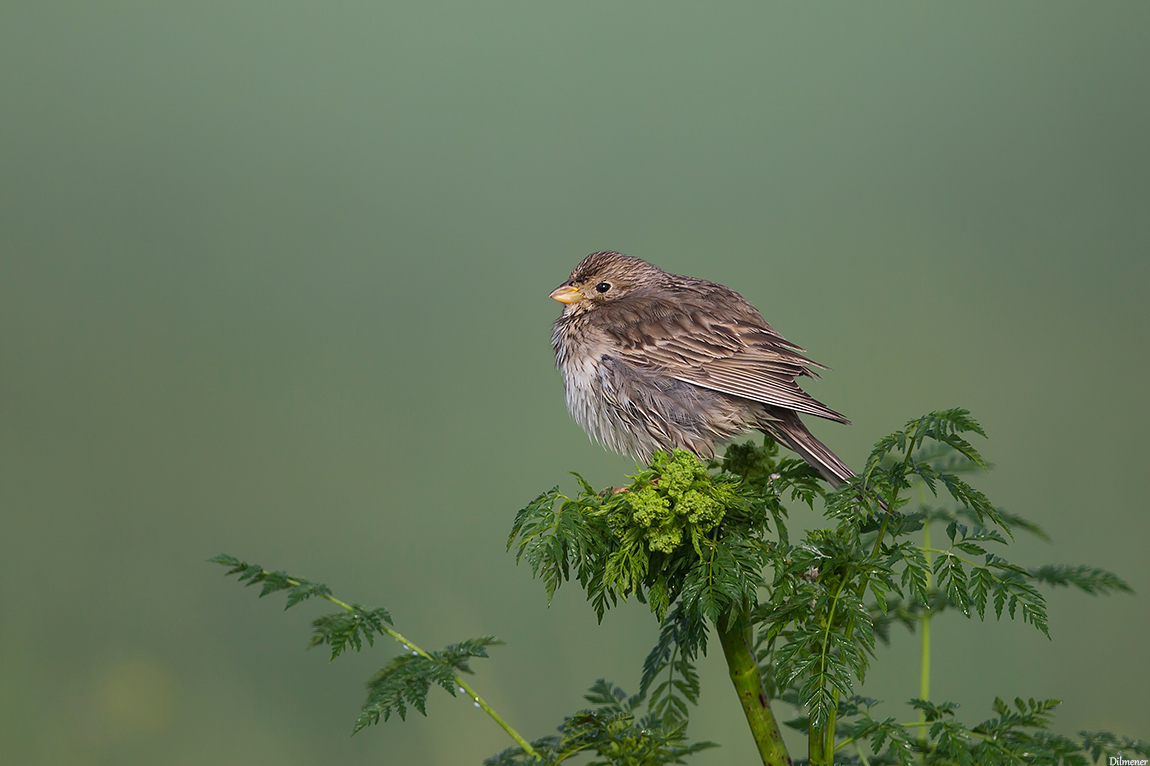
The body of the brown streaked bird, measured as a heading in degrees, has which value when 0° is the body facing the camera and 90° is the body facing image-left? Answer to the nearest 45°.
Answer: approximately 90°
